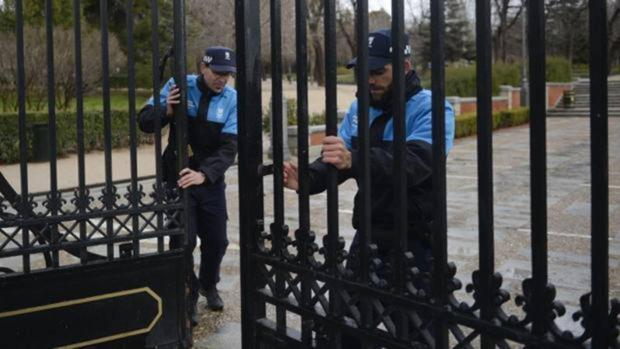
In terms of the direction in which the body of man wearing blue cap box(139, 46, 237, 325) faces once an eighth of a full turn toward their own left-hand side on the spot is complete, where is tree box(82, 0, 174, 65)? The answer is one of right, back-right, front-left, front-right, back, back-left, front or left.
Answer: back-left

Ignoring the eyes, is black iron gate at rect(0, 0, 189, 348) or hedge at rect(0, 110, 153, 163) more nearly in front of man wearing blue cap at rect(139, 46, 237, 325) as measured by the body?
the black iron gate

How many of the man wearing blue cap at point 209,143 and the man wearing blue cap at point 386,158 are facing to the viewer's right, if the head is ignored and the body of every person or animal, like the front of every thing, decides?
0

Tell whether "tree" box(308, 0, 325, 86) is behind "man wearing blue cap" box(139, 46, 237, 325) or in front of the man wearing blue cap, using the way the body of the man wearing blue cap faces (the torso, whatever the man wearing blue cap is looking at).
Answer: behind

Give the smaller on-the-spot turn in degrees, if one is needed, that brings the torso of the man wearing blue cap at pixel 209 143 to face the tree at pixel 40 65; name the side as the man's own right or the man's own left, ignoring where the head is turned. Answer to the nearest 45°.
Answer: approximately 180°

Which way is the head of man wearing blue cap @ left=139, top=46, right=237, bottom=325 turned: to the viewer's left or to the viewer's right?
to the viewer's right

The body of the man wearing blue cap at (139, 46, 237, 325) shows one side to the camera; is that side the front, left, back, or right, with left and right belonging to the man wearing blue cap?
front

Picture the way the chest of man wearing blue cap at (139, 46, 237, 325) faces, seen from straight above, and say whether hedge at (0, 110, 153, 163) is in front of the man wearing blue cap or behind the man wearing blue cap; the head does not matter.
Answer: behind

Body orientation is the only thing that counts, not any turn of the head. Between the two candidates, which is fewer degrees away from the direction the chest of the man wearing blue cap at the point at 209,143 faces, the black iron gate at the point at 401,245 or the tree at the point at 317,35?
the black iron gate

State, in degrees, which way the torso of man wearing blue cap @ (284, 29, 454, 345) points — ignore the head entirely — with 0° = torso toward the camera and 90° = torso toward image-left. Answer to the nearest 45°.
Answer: approximately 45°

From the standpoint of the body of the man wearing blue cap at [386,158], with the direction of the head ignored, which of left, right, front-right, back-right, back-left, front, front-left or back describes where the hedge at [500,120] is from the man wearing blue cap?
back-right
